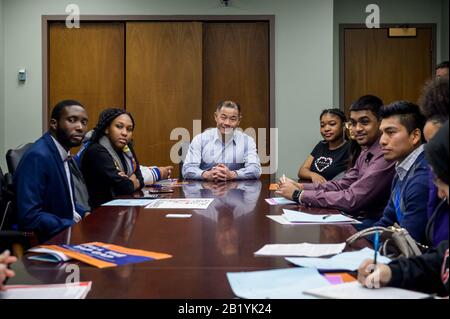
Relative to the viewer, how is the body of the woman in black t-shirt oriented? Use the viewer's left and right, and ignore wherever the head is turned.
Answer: facing the viewer and to the left of the viewer

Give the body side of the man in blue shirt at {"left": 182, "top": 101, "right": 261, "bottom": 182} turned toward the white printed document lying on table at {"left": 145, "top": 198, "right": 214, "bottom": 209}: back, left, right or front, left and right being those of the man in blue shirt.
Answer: front

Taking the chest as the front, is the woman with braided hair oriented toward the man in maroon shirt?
yes

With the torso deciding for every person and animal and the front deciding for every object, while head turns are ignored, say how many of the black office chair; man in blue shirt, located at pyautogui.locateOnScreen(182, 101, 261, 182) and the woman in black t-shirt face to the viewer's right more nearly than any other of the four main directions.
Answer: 1

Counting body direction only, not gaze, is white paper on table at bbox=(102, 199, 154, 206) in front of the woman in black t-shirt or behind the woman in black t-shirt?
in front

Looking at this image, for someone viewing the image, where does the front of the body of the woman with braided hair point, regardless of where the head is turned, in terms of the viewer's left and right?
facing the viewer and to the right of the viewer

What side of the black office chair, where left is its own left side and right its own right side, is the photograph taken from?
right

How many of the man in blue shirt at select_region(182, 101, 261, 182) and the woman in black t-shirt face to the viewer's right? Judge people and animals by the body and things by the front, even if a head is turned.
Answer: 0

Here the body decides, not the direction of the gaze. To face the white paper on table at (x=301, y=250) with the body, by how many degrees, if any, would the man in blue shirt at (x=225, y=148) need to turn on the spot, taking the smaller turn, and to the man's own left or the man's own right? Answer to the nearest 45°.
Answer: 0° — they already face it

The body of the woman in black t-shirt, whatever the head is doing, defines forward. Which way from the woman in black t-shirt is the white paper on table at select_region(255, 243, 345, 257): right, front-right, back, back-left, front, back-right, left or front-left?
front-left

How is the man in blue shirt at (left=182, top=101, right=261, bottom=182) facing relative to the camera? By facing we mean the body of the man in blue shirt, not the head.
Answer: toward the camera
